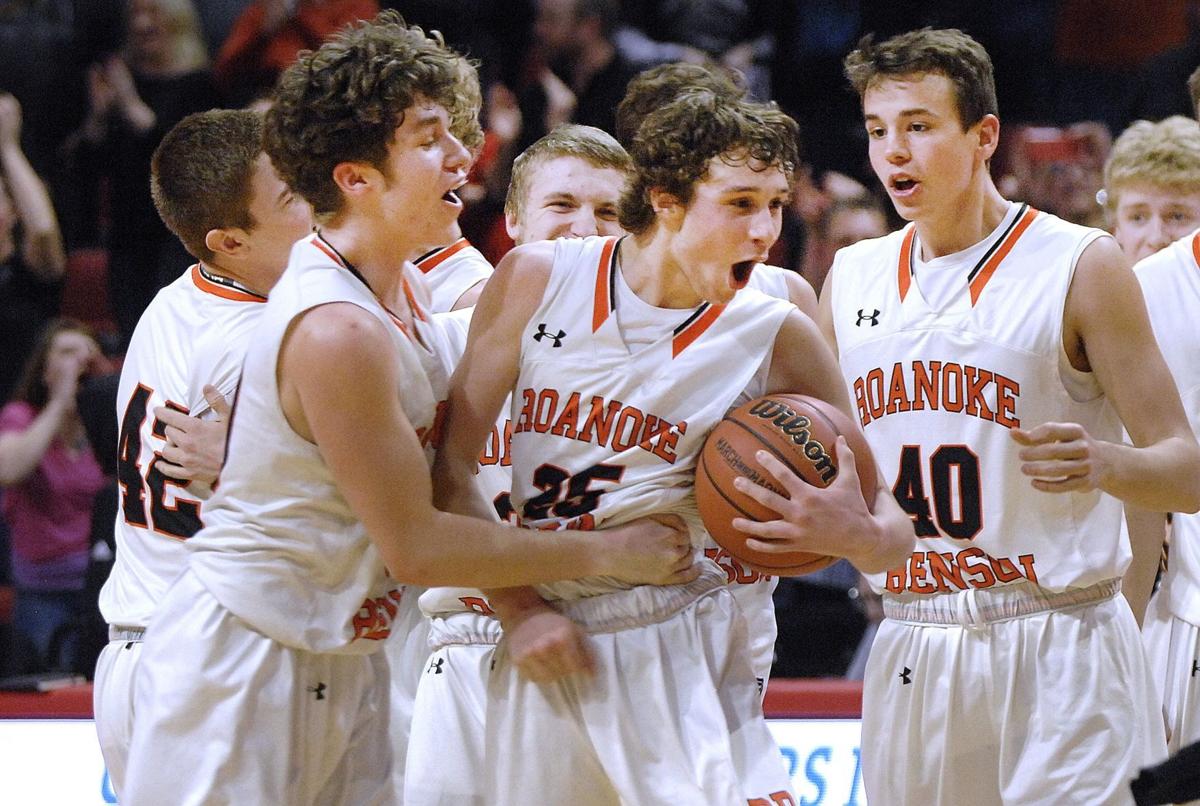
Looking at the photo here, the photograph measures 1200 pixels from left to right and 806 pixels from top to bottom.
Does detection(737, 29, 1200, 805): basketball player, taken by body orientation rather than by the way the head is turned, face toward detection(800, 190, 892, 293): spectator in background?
no

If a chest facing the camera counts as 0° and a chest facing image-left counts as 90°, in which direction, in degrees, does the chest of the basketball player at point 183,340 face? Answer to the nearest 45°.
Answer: approximately 225°

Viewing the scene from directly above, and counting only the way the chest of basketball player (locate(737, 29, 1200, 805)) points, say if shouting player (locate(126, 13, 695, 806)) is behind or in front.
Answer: in front

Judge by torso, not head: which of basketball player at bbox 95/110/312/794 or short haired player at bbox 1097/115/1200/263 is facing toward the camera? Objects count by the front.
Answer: the short haired player

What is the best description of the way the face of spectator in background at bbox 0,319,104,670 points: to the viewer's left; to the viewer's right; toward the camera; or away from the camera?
toward the camera

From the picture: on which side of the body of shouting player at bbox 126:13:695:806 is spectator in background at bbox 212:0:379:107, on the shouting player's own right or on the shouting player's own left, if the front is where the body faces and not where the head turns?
on the shouting player's own left

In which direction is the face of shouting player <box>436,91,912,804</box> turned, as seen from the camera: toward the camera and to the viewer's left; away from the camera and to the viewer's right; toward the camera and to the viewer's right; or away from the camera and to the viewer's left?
toward the camera and to the viewer's right

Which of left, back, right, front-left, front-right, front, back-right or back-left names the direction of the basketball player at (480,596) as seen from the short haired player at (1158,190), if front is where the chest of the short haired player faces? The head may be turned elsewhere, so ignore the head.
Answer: front-right

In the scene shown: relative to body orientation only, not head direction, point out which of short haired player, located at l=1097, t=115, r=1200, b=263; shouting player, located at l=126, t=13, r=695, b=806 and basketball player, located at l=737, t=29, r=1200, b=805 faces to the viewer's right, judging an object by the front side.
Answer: the shouting player

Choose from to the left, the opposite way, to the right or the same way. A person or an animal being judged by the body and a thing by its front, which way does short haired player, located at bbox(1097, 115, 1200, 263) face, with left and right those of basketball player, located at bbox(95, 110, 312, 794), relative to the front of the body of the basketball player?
the opposite way

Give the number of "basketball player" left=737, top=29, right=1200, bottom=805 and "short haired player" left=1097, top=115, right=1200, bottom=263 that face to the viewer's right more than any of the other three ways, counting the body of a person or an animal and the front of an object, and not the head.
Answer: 0

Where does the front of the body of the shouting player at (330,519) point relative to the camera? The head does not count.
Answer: to the viewer's right

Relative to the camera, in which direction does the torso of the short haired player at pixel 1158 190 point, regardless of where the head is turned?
toward the camera

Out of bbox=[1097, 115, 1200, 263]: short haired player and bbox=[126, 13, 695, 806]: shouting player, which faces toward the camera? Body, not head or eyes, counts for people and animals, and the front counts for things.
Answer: the short haired player
